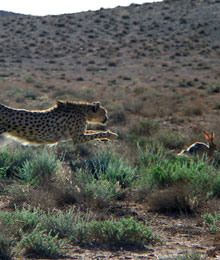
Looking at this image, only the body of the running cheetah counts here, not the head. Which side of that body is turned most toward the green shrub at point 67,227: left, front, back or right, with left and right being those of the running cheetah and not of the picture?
right

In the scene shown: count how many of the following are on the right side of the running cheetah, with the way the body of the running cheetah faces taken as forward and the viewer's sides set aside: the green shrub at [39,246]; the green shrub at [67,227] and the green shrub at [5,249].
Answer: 3

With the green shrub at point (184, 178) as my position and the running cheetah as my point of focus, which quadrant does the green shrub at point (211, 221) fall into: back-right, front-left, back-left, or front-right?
back-left

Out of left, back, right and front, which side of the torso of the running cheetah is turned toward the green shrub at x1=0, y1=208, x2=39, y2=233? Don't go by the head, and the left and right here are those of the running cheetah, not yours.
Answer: right

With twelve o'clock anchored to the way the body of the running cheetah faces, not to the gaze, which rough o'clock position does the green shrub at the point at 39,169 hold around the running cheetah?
The green shrub is roughly at 3 o'clock from the running cheetah.

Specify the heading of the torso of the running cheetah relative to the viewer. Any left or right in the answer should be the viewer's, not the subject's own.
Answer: facing to the right of the viewer

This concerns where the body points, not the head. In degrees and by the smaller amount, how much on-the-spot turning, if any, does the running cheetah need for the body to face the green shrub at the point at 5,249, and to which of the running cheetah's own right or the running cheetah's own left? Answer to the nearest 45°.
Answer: approximately 90° to the running cheetah's own right

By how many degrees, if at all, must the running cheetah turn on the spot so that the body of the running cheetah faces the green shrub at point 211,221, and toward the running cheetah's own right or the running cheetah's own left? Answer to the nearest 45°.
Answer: approximately 45° to the running cheetah's own right
